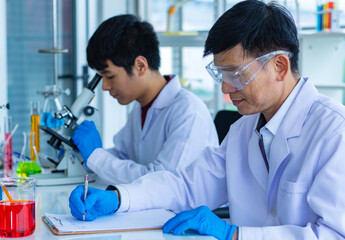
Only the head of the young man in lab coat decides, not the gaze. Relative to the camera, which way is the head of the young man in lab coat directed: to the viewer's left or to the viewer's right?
to the viewer's left

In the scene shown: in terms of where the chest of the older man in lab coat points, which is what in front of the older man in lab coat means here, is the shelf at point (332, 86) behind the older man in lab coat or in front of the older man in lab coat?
behind

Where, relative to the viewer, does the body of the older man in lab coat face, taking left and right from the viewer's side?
facing the viewer and to the left of the viewer

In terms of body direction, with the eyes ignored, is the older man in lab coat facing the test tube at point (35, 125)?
no

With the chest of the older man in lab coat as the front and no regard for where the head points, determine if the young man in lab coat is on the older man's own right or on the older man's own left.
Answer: on the older man's own right

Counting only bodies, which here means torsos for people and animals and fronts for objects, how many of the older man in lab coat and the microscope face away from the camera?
0

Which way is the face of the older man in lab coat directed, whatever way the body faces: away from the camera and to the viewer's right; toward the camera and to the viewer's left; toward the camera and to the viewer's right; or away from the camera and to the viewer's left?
toward the camera and to the viewer's left

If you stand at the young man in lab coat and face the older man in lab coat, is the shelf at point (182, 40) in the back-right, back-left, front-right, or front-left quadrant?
back-left
